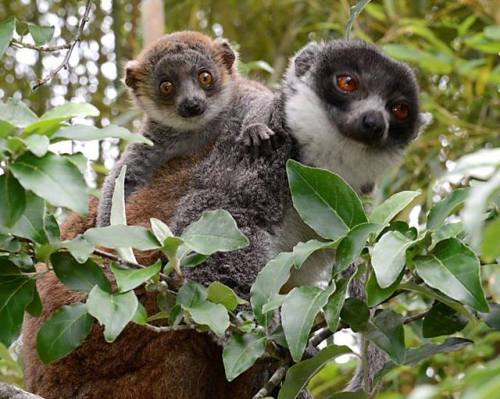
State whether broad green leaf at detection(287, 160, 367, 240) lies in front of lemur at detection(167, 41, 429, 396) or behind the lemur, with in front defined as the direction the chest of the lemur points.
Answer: in front

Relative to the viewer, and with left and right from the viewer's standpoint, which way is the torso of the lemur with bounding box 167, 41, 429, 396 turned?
facing the viewer and to the right of the viewer

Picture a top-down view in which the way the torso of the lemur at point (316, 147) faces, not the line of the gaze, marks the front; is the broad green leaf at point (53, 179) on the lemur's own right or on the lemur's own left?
on the lemur's own right

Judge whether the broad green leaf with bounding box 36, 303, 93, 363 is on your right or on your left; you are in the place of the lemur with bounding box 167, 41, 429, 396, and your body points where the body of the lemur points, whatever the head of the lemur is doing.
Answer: on your right
